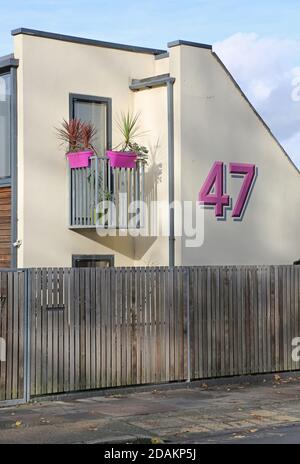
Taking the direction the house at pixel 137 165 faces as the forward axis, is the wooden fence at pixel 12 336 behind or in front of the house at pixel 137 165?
in front

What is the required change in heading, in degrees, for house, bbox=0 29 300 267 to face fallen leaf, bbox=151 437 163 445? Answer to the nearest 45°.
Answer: approximately 45° to its left

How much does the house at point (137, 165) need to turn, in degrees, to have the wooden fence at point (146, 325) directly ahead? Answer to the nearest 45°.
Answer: approximately 45° to its left

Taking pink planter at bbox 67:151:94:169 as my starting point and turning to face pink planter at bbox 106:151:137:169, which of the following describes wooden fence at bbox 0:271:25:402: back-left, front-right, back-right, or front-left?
back-right
